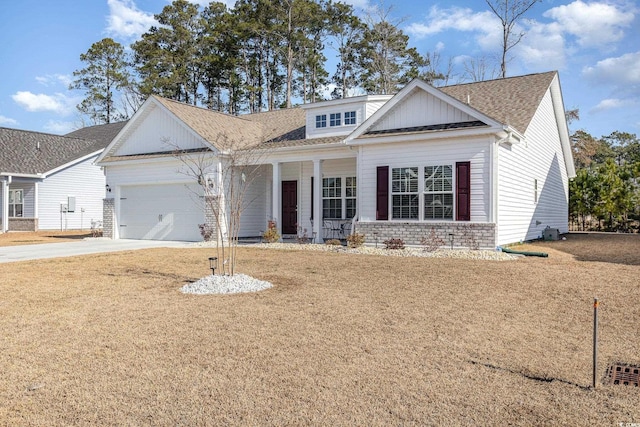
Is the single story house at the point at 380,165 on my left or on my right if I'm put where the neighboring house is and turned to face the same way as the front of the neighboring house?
on my left

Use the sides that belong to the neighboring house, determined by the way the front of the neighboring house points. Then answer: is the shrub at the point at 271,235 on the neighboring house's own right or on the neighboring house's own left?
on the neighboring house's own left

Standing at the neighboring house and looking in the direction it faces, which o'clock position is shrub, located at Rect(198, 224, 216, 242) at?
The shrub is roughly at 10 o'clock from the neighboring house.

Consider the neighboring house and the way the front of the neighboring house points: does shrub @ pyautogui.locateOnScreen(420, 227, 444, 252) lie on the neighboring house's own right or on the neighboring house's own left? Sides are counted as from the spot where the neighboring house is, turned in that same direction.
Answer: on the neighboring house's own left

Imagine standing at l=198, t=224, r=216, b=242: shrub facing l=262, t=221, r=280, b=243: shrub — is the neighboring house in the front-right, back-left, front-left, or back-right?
back-left

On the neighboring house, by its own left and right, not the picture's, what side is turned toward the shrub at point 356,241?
left

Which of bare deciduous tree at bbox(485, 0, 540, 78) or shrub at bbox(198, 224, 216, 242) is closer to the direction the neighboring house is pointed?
the shrub

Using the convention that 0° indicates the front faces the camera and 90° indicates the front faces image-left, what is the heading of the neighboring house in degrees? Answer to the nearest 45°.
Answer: approximately 45°

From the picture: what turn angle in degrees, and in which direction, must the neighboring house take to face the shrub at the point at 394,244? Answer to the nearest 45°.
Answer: approximately 90° to its left
